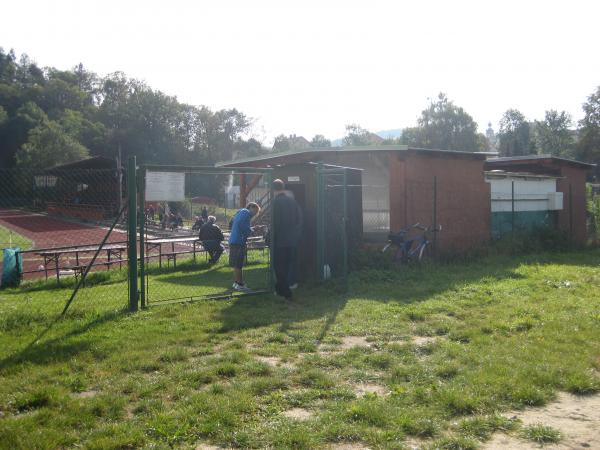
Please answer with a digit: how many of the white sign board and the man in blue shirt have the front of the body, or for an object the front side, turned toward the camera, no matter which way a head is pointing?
1

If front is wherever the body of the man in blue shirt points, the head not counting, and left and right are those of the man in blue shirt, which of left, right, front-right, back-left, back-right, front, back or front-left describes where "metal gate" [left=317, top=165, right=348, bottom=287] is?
front-left

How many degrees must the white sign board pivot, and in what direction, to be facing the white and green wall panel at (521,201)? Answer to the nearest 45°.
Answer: approximately 135° to its left

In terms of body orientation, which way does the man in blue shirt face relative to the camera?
to the viewer's right

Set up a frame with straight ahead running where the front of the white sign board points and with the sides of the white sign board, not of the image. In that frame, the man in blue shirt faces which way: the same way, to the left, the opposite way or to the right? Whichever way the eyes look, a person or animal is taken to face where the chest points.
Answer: to the left

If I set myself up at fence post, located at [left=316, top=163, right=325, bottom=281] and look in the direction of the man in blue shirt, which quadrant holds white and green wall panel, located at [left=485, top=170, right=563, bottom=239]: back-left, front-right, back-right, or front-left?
back-right

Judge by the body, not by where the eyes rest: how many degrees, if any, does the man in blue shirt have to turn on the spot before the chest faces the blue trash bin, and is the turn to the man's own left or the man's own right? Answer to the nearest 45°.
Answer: approximately 135° to the man's own left

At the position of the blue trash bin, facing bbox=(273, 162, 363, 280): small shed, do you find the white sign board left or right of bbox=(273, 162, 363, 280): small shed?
right

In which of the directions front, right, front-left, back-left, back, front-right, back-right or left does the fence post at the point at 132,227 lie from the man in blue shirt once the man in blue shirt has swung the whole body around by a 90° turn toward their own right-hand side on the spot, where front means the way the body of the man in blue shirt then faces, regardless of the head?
front-right

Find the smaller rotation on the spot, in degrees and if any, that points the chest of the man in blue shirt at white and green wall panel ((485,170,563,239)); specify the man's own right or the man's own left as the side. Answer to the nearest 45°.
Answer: approximately 45° to the man's own left

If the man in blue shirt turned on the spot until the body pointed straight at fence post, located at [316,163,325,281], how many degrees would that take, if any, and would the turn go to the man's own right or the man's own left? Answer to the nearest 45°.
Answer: approximately 45° to the man's own left
